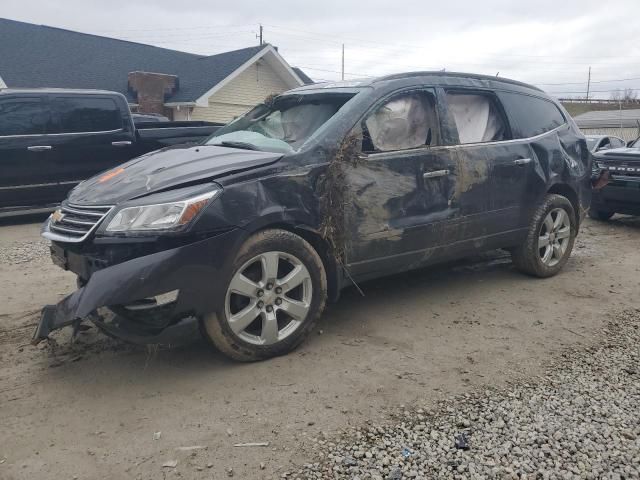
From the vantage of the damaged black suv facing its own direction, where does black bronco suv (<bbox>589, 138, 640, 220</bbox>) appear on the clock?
The black bronco suv is roughly at 6 o'clock from the damaged black suv.

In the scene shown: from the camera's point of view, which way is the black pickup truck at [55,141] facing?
to the viewer's left

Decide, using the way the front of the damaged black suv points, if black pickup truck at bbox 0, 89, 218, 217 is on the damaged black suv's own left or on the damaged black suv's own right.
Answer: on the damaged black suv's own right

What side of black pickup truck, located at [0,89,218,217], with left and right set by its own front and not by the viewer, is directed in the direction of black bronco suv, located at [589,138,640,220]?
back

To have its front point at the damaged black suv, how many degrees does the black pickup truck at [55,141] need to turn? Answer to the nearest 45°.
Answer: approximately 90° to its left
